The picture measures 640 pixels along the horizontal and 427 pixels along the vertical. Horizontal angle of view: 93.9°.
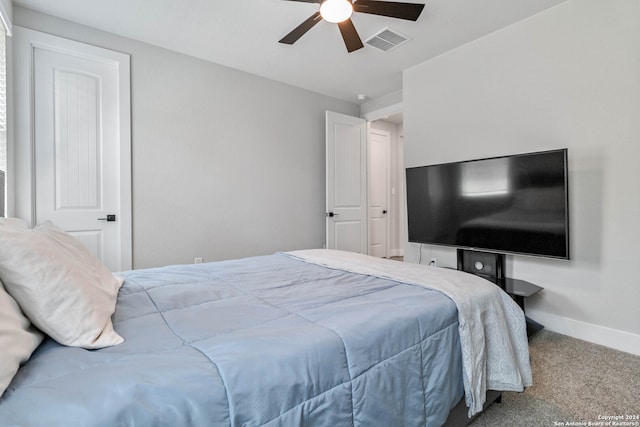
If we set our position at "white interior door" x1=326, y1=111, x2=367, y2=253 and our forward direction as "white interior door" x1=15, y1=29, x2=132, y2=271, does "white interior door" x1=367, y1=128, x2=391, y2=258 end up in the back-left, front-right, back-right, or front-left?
back-right

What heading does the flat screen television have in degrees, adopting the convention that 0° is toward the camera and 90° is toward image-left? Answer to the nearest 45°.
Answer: approximately 45°

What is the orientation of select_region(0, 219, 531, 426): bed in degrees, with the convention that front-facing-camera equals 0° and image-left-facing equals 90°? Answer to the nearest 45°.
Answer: approximately 225°

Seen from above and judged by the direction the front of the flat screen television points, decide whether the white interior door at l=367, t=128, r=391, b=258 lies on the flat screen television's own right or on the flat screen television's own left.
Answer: on the flat screen television's own right

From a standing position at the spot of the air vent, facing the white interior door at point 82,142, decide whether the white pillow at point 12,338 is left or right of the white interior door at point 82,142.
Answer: left
